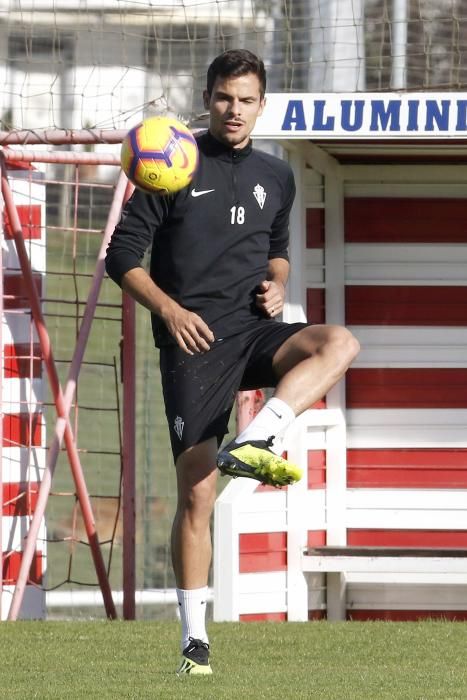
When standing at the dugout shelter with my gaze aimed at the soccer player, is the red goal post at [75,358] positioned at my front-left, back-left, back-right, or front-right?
front-right

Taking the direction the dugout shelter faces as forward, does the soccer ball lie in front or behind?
in front

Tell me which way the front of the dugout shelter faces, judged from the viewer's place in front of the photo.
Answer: facing the viewer

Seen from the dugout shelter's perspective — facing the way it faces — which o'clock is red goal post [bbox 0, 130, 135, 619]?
The red goal post is roughly at 2 o'clock from the dugout shelter.

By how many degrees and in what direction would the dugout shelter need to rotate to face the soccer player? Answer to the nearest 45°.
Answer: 0° — it already faces them
